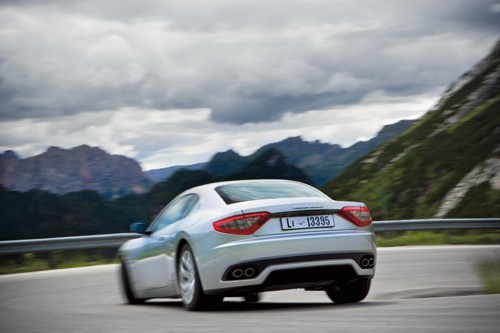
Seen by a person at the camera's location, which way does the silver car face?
facing away from the viewer and to the left of the viewer

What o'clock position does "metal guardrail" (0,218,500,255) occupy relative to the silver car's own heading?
The metal guardrail is roughly at 1 o'clock from the silver car.

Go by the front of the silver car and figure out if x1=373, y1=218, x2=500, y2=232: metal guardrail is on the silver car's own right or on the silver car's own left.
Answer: on the silver car's own right
